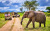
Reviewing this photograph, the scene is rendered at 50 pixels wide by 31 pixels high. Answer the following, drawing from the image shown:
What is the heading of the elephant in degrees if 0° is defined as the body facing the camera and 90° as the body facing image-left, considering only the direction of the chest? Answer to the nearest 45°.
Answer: approximately 90°
